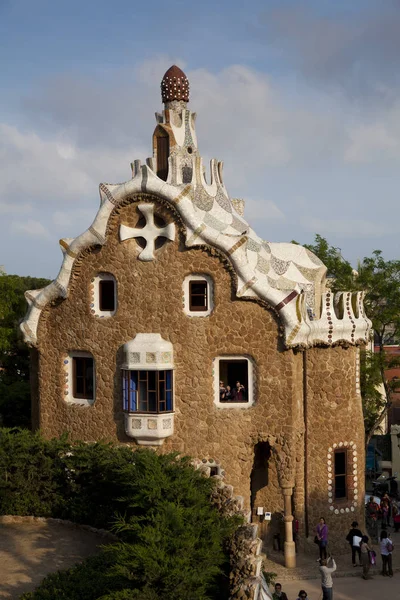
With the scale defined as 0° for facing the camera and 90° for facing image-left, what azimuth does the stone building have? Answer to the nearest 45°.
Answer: approximately 0°

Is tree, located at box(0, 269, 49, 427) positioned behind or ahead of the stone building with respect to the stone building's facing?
behind

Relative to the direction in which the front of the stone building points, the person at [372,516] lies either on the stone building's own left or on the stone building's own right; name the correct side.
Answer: on the stone building's own left

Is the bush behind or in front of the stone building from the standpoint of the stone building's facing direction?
in front

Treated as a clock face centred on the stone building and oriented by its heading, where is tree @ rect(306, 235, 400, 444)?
The tree is roughly at 7 o'clock from the stone building.
